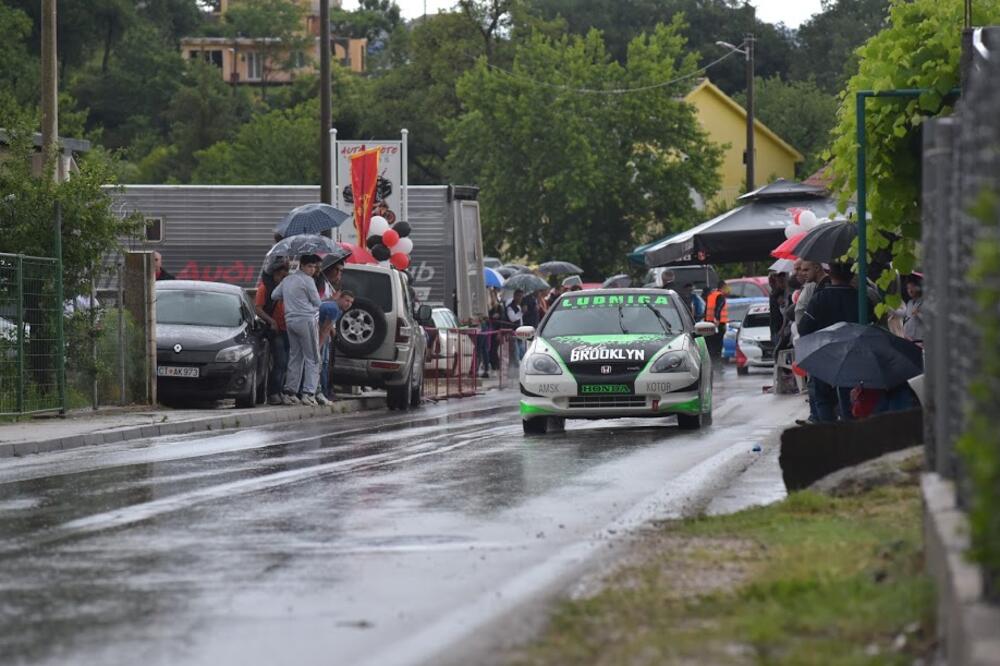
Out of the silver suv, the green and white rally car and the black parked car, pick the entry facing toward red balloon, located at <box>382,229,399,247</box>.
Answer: the silver suv

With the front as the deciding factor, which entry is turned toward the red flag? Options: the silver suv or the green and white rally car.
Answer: the silver suv

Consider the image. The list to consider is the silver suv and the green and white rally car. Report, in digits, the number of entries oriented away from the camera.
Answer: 1

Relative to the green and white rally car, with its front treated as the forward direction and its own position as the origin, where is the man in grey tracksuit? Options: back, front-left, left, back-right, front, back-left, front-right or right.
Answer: back-right

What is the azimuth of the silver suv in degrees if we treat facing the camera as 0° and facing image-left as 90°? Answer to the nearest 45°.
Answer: approximately 180°

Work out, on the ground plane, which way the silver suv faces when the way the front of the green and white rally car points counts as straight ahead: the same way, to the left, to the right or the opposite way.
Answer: the opposite way

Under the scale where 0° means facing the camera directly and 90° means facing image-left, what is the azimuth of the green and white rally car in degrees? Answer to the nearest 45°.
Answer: approximately 0°

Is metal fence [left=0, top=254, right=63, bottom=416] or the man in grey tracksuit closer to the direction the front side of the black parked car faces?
the metal fence
